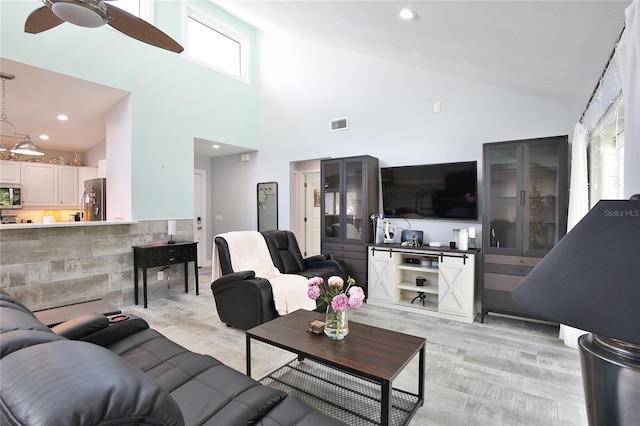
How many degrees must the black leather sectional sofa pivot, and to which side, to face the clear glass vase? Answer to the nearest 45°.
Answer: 0° — it already faces it

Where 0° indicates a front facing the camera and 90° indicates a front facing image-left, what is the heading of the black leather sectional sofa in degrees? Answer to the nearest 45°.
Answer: approximately 225°

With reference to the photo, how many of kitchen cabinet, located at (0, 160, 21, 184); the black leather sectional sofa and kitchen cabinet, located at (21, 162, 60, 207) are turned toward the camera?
2

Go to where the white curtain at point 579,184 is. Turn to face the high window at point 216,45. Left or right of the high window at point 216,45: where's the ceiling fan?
left

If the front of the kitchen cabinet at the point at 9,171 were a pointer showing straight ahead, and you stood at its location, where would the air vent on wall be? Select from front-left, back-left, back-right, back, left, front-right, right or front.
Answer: front-left

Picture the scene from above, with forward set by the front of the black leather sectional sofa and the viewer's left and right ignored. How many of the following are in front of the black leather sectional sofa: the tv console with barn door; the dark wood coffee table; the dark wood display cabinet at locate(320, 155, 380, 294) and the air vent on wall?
4

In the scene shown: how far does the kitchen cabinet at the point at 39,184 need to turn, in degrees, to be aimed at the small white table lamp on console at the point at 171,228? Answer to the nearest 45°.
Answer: approximately 45° to its left
